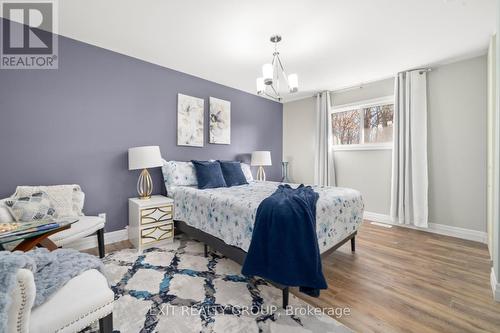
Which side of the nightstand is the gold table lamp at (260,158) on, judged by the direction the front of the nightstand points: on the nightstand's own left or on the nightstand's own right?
on the nightstand's own left

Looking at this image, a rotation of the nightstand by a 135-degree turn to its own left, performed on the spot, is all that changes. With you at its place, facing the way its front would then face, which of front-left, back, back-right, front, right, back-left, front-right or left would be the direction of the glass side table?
back-left

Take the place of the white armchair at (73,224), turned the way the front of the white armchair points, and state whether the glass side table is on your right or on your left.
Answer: on your right

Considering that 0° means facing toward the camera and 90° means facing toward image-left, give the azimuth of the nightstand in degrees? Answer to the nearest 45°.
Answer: approximately 315°

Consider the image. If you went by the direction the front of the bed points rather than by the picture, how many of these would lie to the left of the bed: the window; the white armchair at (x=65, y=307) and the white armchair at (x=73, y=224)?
1

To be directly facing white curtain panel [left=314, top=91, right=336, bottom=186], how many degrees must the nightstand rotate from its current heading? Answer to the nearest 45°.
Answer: approximately 45° to its left

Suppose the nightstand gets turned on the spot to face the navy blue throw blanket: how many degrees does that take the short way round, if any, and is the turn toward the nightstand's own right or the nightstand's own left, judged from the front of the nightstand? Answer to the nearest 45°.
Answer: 0° — it already faces it

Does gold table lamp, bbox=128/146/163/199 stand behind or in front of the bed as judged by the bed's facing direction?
behind

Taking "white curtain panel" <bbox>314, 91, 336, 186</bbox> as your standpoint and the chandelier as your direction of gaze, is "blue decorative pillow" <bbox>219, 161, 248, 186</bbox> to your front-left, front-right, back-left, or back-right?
front-right

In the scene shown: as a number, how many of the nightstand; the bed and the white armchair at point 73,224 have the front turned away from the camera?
0

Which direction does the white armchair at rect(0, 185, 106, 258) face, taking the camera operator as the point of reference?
facing the viewer and to the right of the viewer

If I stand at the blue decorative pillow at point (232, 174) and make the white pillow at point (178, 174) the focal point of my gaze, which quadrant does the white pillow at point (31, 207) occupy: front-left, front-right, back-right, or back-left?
front-left

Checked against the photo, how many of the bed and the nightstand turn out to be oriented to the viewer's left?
0

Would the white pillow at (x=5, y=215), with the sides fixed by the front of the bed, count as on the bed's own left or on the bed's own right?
on the bed's own right
